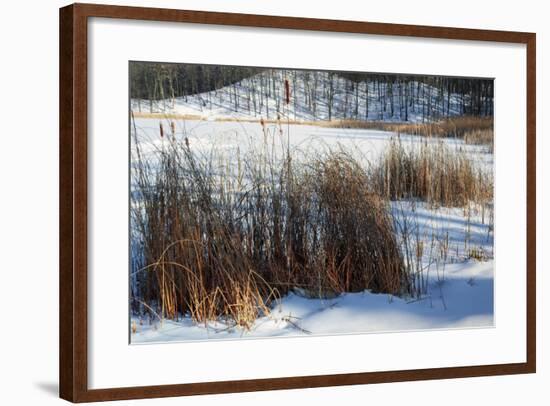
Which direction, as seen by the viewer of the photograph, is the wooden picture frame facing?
facing the viewer and to the right of the viewer
